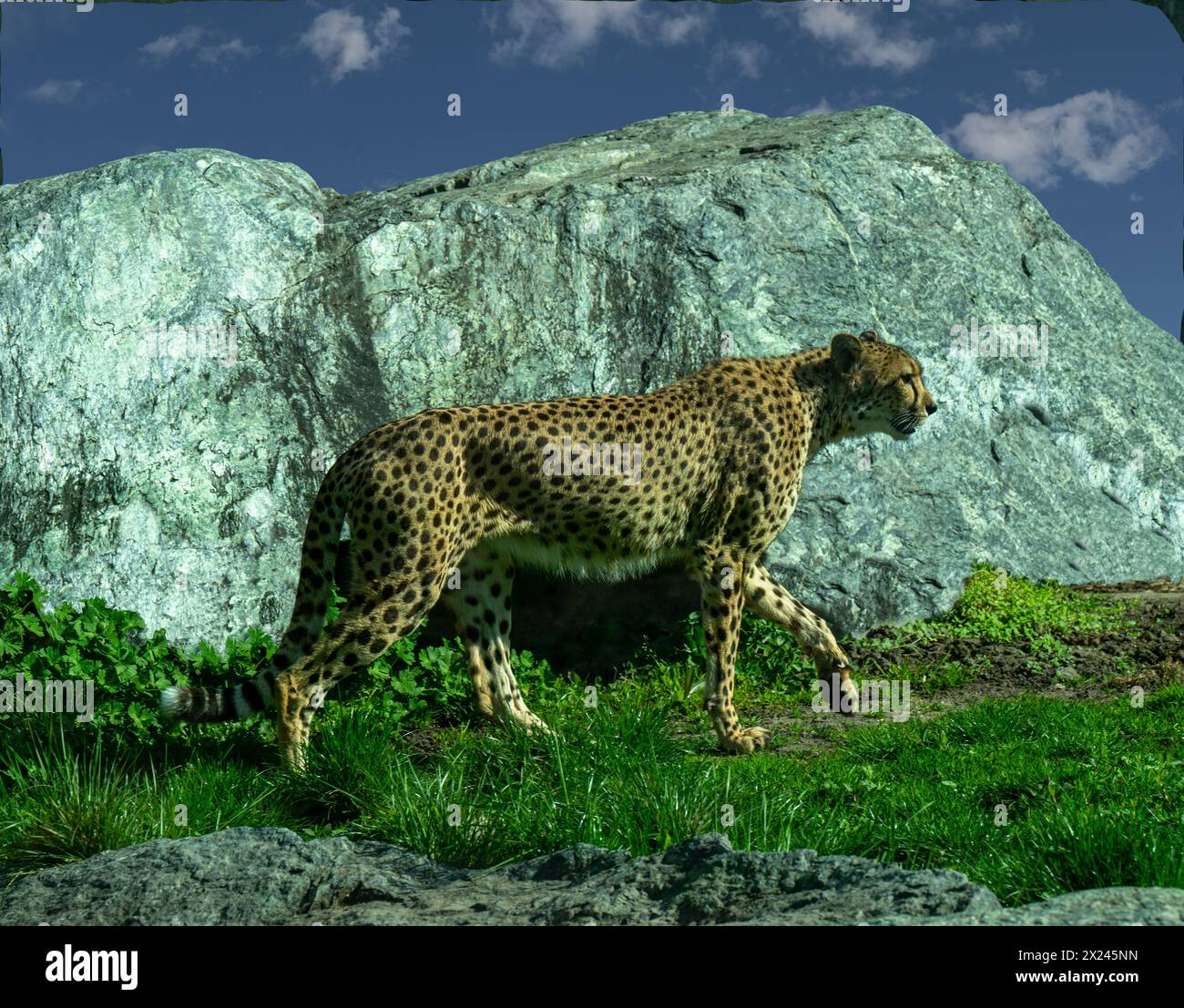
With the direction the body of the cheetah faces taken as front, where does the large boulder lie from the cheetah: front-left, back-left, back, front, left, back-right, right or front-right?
left

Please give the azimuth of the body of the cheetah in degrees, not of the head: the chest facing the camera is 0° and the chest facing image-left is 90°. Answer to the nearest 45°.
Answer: approximately 270°
